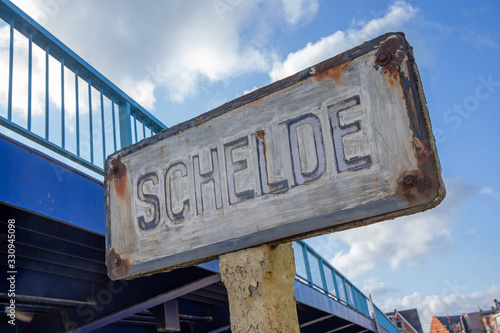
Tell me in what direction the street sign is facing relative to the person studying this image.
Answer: facing the viewer and to the left of the viewer
